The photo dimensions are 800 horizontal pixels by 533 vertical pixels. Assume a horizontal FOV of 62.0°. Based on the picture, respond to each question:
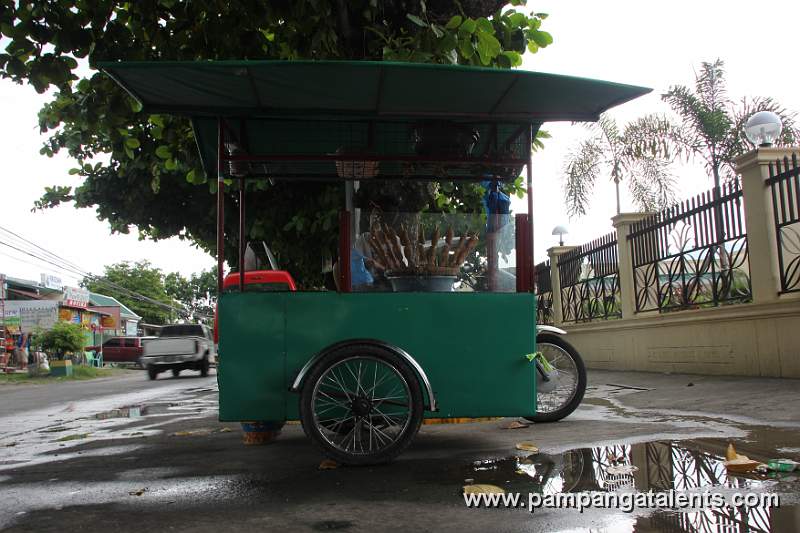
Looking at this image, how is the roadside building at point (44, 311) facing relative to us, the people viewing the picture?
facing the viewer and to the right of the viewer

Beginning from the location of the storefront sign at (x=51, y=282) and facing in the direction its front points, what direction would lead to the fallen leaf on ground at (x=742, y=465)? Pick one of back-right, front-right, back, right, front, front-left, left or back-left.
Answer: front-right

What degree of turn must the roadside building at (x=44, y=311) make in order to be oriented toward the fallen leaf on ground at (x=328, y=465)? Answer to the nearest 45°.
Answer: approximately 45° to its right

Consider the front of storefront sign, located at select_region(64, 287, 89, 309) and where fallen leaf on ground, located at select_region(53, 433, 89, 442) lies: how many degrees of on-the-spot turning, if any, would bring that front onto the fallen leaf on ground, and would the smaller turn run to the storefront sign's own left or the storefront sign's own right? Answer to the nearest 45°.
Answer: approximately 45° to the storefront sign's own right

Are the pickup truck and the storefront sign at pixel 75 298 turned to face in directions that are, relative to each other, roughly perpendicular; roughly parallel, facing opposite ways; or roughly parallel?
roughly perpendicular

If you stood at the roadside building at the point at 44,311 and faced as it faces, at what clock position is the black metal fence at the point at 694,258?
The black metal fence is roughly at 1 o'clock from the roadside building.

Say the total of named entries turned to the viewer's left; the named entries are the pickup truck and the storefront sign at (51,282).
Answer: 0

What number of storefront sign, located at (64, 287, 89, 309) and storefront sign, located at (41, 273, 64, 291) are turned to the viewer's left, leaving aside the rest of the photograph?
0

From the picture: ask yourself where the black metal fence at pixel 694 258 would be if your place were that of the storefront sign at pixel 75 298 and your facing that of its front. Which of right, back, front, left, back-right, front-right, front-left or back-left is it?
front-right
